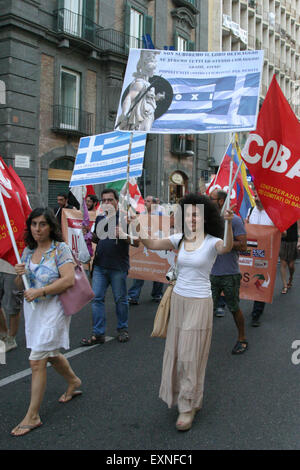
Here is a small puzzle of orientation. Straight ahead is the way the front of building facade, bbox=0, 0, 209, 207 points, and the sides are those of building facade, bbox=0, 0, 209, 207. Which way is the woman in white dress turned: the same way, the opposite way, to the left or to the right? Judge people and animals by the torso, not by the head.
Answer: to the right

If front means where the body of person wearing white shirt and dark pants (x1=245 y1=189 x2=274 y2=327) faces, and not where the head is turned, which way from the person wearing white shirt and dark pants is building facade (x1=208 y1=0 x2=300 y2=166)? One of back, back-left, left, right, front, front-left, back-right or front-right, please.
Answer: back

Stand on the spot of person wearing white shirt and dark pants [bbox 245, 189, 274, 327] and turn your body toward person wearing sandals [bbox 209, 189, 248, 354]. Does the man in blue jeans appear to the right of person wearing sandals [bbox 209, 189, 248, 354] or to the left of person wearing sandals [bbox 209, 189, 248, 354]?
right

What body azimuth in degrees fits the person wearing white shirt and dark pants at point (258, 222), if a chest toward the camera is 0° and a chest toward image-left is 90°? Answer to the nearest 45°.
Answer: approximately 0°

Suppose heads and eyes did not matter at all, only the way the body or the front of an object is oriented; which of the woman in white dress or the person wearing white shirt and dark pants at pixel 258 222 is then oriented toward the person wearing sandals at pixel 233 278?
the person wearing white shirt and dark pants at pixel 258 222
